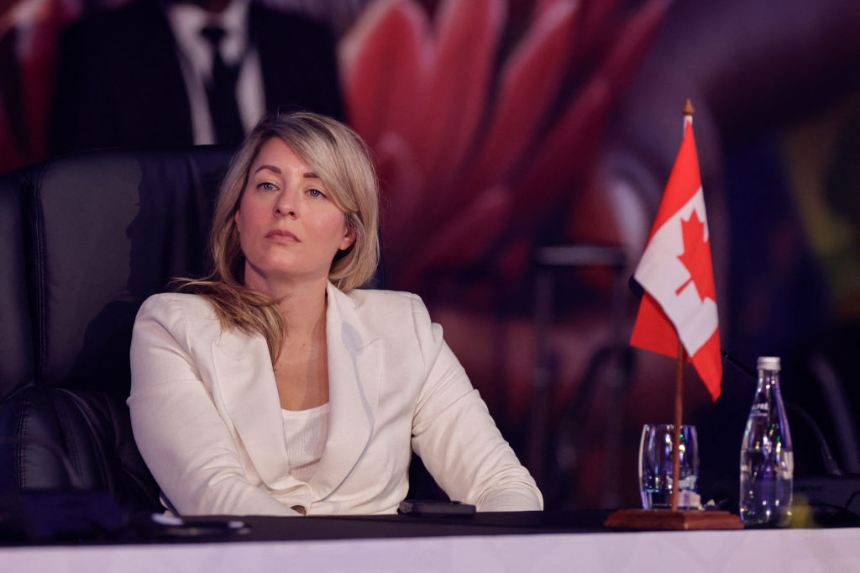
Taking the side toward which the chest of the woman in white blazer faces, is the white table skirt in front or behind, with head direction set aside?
in front

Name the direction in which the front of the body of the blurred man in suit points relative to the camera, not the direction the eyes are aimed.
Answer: toward the camera

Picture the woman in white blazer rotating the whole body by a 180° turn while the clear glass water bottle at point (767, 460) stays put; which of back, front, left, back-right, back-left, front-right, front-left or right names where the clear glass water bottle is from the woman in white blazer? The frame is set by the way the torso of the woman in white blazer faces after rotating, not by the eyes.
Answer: back-right

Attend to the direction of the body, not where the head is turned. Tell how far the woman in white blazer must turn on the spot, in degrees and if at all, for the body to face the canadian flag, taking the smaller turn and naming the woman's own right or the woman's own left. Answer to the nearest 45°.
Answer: approximately 45° to the woman's own left

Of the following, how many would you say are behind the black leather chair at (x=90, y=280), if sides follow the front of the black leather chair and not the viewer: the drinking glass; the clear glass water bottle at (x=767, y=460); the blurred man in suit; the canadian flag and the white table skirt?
1

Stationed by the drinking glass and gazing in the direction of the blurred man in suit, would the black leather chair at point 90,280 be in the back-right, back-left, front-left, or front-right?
front-left

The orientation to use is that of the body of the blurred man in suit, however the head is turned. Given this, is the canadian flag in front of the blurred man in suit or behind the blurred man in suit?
in front

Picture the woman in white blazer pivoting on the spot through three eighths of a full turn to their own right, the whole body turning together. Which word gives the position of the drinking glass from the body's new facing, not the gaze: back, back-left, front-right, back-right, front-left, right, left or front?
back

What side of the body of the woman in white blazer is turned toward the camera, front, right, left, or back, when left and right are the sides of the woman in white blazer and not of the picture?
front

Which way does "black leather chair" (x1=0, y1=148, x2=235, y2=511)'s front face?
toward the camera

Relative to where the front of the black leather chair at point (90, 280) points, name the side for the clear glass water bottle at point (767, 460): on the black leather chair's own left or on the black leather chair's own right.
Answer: on the black leather chair's own left

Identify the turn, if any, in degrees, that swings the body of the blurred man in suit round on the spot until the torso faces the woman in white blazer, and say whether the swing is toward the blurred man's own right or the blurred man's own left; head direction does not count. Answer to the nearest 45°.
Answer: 0° — they already face them
